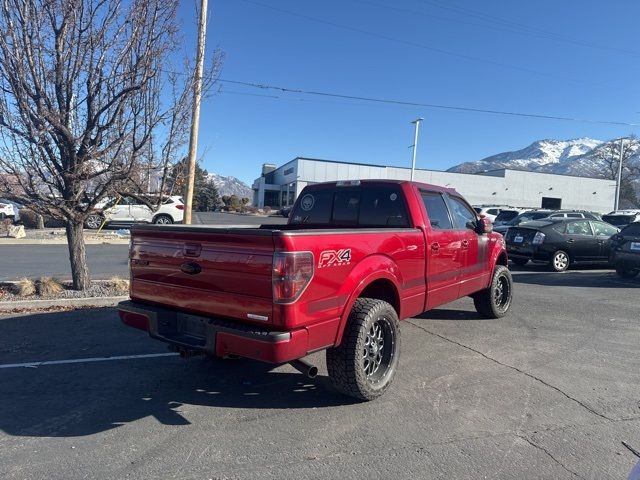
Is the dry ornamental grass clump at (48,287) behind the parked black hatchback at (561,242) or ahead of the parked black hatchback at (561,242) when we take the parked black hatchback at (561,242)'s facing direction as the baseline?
behind

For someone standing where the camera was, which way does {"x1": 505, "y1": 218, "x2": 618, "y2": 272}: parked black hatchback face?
facing away from the viewer and to the right of the viewer

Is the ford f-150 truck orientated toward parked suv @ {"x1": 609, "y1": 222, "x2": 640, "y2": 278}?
yes

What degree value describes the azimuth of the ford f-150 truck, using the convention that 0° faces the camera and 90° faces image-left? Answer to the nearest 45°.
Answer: approximately 225°

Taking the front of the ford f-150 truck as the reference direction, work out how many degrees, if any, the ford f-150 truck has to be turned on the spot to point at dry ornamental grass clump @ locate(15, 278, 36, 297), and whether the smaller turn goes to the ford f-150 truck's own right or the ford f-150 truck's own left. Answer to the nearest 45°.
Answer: approximately 90° to the ford f-150 truck's own left

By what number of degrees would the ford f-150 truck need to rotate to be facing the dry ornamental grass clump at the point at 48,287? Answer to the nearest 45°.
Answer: approximately 90° to its left

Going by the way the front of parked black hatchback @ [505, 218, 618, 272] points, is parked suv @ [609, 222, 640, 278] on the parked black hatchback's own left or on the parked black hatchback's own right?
on the parked black hatchback's own right

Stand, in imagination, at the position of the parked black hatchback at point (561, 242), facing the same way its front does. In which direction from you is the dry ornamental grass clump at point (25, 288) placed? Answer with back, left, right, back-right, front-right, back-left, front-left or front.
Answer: back

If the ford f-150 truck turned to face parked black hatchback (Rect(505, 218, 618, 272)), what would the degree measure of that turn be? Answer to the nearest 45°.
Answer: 0° — it already faces it

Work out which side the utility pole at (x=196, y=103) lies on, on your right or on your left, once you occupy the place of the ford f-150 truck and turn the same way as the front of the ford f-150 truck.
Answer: on your left
